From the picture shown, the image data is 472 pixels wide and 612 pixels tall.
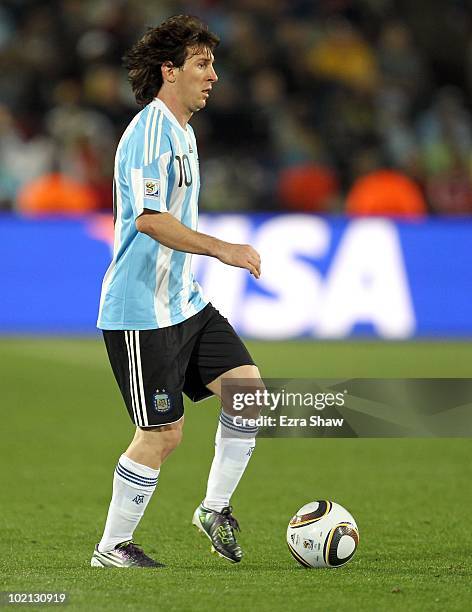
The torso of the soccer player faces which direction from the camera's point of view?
to the viewer's right

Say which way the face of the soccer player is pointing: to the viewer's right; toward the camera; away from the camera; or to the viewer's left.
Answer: to the viewer's right
